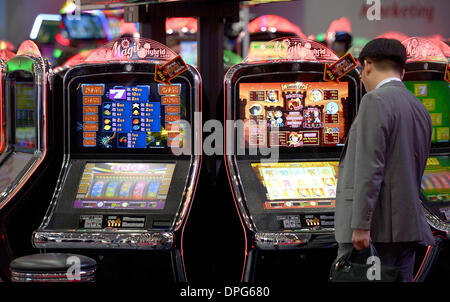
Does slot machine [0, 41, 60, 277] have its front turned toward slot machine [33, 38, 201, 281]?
no

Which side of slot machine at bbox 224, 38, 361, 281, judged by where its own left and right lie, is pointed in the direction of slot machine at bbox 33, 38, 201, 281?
right

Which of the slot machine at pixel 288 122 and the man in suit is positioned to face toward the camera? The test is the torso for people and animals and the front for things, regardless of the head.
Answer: the slot machine

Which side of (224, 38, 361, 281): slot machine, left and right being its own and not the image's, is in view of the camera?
front

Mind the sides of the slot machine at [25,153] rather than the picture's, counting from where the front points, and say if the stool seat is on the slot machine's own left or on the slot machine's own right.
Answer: on the slot machine's own left

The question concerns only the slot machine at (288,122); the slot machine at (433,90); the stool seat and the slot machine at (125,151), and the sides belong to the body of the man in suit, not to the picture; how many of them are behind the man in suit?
0

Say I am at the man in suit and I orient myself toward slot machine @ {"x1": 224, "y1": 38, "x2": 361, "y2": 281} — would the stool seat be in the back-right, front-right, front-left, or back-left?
front-left

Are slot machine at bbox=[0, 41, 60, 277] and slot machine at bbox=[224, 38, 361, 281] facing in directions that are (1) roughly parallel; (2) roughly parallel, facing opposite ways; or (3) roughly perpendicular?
roughly parallel

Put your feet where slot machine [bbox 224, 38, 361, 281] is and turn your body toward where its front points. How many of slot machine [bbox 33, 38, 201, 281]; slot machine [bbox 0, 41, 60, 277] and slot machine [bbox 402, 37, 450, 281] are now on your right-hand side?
2

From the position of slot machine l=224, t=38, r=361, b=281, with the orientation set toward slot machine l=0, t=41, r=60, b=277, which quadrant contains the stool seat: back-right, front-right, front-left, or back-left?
front-left

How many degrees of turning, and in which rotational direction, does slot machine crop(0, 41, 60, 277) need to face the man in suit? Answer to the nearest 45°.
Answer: approximately 90° to its left

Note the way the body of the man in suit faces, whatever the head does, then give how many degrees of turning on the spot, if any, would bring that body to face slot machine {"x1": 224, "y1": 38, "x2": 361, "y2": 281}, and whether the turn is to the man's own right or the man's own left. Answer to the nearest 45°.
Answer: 0° — they already face it

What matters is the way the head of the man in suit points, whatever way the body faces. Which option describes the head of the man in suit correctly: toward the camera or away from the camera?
away from the camera

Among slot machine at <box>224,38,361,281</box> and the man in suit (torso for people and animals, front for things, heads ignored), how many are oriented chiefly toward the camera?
1

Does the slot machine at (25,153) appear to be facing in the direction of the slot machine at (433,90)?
no

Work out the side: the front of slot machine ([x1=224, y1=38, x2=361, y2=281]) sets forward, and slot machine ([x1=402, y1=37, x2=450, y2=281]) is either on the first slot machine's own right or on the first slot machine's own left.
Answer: on the first slot machine's own left
